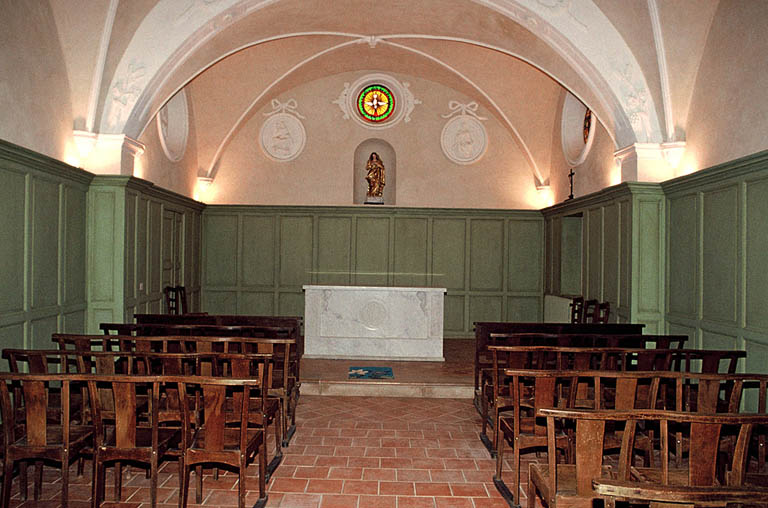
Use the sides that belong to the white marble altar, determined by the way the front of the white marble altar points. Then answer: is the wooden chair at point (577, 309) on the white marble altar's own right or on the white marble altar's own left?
on the white marble altar's own left

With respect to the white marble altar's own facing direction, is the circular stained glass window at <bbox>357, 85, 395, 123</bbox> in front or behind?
behind

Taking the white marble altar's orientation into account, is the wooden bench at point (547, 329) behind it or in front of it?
in front

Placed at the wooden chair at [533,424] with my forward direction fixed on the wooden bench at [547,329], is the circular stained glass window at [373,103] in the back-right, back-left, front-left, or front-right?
front-left

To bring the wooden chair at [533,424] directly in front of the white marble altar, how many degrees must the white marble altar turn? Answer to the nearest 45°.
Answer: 0° — it already faces it

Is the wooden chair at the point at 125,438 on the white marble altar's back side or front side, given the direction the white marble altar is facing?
on the front side

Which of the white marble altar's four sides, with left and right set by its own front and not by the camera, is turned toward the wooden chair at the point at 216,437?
front

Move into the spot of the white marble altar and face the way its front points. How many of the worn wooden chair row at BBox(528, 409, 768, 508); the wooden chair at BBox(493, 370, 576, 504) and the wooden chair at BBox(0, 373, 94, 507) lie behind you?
0

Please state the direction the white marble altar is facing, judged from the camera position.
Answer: facing the viewer

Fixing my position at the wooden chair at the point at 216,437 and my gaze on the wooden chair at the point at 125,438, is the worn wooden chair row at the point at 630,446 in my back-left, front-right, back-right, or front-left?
back-left
